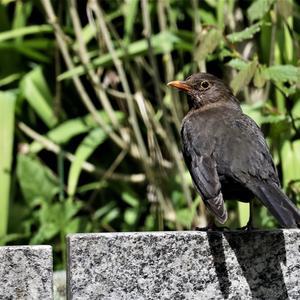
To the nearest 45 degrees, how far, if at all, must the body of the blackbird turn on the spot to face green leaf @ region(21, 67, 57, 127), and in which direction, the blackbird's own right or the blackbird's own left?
0° — it already faces it

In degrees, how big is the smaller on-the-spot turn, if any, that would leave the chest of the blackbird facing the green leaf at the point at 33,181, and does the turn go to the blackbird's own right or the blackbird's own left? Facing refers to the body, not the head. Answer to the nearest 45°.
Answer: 0° — it already faces it

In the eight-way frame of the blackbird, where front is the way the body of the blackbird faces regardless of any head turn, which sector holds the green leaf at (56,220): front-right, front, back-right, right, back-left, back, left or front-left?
front

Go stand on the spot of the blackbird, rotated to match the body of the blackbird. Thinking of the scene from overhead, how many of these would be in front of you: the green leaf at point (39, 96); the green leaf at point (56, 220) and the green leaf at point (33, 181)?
3

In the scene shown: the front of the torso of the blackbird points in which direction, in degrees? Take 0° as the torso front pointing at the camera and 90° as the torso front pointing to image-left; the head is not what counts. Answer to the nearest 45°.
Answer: approximately 135°

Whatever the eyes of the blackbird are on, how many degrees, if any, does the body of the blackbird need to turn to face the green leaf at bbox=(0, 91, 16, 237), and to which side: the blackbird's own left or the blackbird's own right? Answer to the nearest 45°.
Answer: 0° — it already faces it

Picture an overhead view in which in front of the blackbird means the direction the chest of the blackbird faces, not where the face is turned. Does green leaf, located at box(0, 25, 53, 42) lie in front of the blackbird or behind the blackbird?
in front

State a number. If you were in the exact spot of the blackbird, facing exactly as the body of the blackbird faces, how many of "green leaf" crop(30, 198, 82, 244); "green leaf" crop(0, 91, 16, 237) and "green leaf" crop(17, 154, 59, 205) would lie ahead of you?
3

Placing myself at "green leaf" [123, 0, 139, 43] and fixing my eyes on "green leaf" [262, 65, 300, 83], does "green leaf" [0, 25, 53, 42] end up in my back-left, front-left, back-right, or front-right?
back-right
